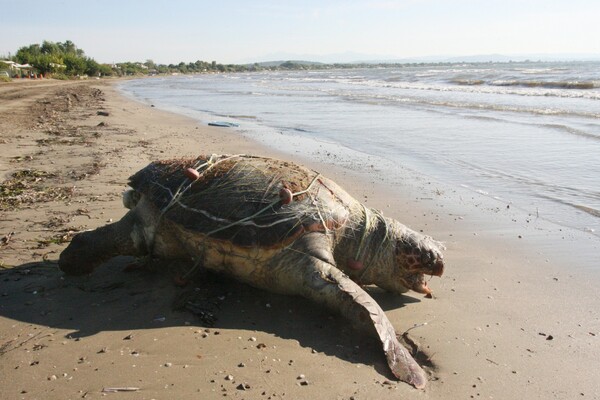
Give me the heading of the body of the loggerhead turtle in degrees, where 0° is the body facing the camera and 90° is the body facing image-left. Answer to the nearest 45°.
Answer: approximately 270°

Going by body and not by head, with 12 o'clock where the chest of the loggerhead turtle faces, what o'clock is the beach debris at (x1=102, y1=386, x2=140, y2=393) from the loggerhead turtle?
The beach debris is roughly at 4 o'clock from the loggerhead turtle.

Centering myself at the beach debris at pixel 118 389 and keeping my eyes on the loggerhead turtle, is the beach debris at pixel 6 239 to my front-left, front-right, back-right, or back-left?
front-left

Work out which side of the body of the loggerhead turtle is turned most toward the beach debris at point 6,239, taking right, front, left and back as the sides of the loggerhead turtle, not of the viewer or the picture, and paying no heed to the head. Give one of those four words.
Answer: back

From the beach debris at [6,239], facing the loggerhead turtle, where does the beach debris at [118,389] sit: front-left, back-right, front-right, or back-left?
front-right
